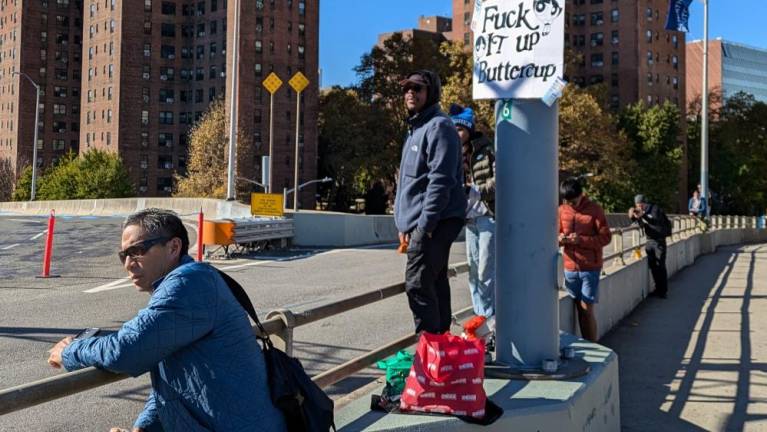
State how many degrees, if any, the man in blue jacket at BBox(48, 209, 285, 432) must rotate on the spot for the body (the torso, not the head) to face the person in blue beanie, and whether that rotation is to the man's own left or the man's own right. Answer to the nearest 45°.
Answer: approximately 135° to the man's own right

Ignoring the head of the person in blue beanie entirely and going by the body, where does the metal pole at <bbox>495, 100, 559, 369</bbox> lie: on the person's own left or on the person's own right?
on the person's own left

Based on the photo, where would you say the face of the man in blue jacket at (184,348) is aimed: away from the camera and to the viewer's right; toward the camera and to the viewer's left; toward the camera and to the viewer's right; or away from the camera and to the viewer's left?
toward the camera and to the viewer's left

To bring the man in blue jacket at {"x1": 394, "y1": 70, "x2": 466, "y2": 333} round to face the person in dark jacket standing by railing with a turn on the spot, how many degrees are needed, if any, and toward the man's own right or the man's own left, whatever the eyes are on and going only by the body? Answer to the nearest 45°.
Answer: approximately 180°

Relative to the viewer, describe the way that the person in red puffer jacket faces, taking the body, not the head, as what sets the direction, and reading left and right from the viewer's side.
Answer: facing the viewer and to the left of the viewer

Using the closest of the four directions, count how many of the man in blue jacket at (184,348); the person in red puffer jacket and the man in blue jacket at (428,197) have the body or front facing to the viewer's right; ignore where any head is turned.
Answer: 0

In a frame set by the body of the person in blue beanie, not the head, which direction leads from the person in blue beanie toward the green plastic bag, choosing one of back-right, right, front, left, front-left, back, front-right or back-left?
front-left

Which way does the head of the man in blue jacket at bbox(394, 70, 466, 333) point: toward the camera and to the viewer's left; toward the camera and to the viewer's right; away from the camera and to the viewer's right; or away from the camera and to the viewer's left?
toward the camera and to the viewer's left

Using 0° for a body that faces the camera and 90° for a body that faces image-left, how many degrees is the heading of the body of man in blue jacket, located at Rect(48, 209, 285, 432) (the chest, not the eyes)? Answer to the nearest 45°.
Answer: approximately 90°

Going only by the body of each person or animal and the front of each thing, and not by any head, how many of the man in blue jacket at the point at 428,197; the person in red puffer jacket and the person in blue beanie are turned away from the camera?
0

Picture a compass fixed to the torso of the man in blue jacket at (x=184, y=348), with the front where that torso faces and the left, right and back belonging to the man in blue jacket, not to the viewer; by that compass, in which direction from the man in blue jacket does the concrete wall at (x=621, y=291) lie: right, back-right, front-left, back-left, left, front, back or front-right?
back-right
